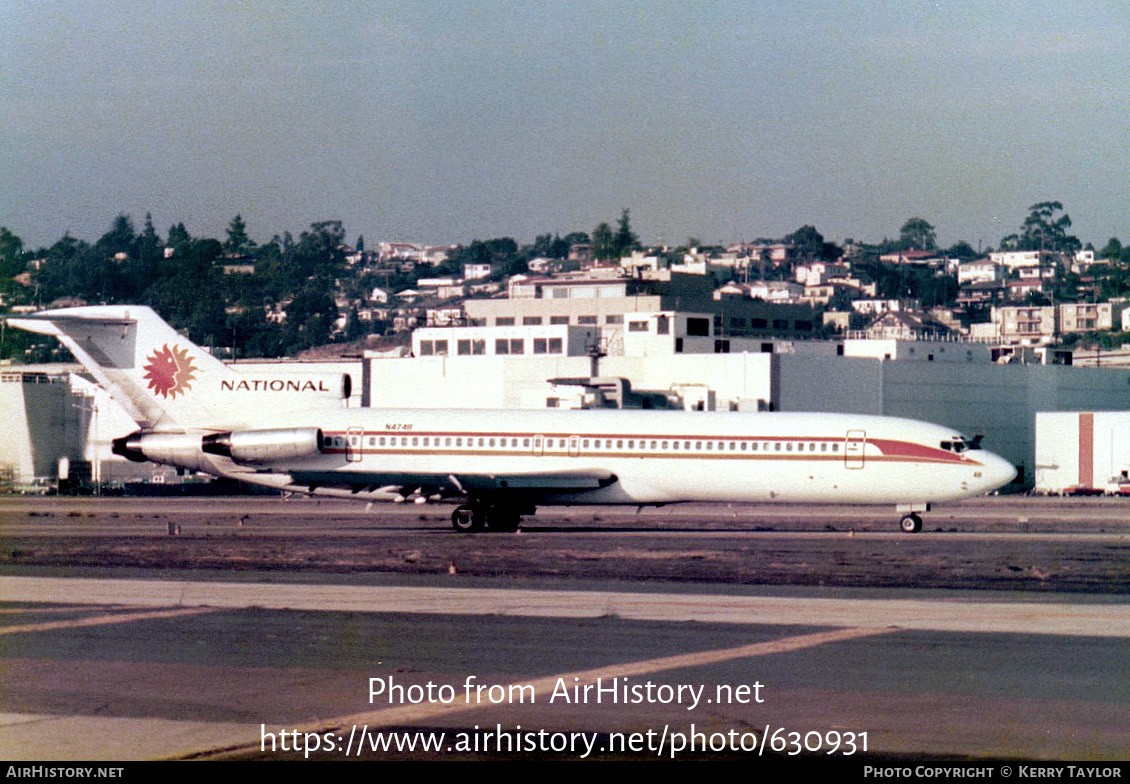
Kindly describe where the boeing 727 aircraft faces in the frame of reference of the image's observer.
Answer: facing to the right of the viewer
